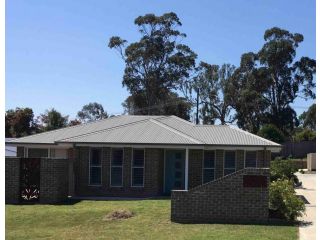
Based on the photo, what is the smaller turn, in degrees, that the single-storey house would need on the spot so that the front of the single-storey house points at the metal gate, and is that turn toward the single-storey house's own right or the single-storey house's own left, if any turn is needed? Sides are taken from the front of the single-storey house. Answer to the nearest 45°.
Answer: approximately 45° to the single-storey house's own right

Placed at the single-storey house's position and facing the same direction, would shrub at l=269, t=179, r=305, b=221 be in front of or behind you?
in front

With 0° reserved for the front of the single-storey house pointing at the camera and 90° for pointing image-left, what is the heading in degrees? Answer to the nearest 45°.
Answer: approximately 0°
